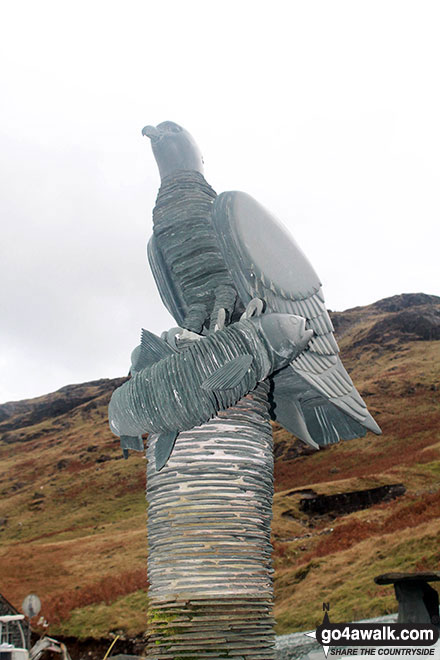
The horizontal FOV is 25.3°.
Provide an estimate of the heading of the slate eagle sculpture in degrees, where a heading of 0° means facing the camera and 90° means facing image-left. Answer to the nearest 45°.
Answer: approximately 45°

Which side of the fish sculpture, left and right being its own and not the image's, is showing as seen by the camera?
right
